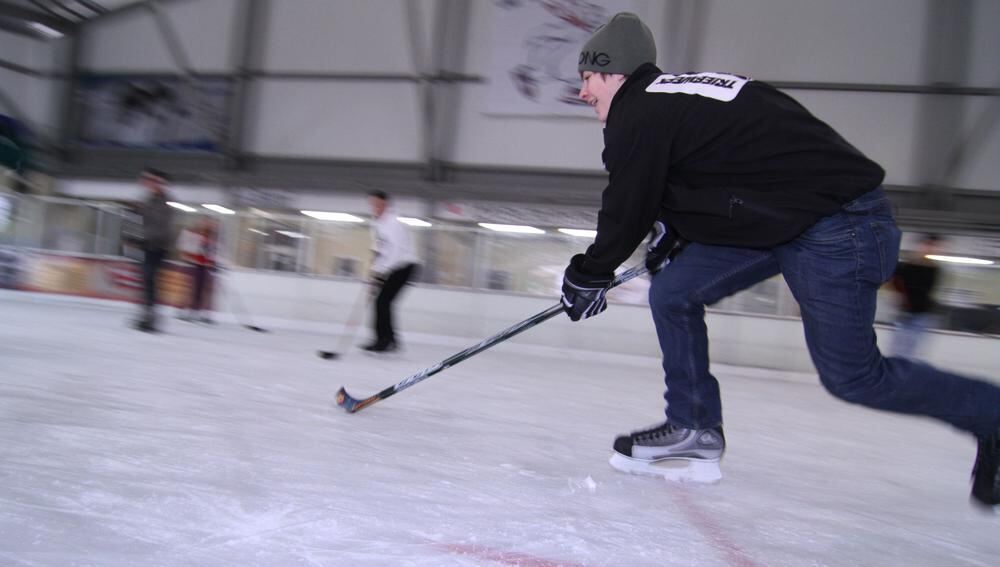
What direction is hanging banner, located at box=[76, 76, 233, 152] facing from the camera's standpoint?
toward the camera

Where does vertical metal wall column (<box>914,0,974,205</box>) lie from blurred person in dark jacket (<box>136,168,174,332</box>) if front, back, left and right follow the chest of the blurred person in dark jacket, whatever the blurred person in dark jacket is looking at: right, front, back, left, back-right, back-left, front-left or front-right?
back

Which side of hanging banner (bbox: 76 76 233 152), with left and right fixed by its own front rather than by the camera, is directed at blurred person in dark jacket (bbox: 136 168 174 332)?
front

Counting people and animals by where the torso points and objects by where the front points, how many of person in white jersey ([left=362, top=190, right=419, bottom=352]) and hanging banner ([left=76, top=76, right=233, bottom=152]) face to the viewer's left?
1

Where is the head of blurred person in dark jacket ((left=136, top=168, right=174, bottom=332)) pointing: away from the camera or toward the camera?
toward the camera

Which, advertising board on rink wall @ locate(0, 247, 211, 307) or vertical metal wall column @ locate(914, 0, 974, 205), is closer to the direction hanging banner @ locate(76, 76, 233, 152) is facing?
the advertising board on rink wall

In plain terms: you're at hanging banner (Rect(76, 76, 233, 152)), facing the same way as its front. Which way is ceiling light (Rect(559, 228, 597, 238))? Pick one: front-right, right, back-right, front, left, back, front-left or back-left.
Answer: front-left

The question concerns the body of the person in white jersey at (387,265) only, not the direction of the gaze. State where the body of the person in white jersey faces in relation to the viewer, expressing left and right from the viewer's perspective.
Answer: facing to the left of the viewer

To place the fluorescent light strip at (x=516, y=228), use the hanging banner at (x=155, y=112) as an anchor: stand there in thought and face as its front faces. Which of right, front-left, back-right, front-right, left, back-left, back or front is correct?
front-left
